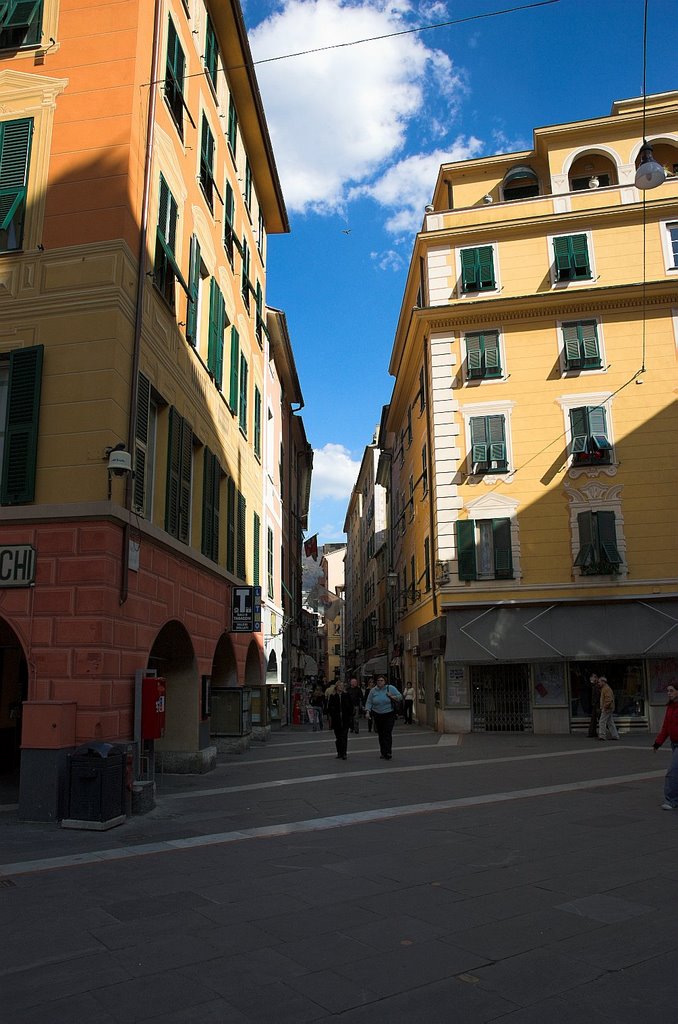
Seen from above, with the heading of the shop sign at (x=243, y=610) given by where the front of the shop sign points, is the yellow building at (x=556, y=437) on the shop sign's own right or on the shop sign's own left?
on the shop sign's own left

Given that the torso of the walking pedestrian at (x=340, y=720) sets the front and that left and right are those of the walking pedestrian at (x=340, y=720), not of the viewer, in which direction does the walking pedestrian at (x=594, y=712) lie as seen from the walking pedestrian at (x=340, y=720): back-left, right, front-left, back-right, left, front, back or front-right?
back-left

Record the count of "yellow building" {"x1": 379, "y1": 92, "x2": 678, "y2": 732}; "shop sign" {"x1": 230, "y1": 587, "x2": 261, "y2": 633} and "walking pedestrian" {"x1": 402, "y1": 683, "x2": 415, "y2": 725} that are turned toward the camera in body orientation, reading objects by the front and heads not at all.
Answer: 3

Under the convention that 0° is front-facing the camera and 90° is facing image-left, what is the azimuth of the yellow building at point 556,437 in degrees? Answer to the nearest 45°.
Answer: approximately 0°

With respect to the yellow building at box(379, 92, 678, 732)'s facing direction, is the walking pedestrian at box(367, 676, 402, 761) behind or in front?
in front

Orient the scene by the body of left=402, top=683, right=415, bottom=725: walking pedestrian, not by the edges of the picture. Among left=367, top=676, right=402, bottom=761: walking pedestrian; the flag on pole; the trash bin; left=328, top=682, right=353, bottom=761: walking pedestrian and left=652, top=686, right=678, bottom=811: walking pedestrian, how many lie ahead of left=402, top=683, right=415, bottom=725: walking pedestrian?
4

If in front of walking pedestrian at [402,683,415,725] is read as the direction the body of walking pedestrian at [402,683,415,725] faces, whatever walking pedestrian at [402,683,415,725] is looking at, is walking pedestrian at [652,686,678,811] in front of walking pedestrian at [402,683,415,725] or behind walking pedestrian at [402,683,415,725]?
in front

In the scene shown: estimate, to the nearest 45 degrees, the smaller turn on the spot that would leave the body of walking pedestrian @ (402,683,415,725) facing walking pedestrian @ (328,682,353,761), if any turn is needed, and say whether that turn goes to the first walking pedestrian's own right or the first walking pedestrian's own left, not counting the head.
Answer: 0° — they already face them

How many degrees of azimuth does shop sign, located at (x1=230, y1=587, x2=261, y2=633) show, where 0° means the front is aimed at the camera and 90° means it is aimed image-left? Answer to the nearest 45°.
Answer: approximately 0°

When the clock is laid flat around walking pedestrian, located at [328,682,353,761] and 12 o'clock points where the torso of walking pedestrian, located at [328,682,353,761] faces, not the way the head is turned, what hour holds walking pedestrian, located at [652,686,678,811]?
walking pedestrian, located at [652,686,678,811] is roughly at 11 o'clock from walking pedestrian, located at [328,682,353,761].
